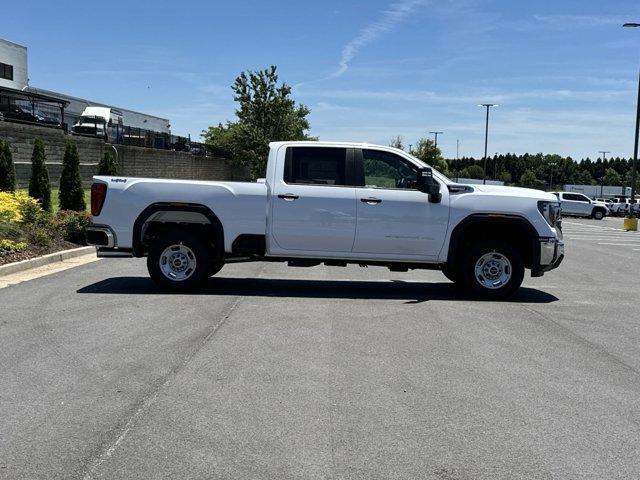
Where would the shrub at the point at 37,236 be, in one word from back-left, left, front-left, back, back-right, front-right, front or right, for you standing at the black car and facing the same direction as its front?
front-right

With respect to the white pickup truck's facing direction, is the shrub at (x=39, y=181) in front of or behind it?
behind

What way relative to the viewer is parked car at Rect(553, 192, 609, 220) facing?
to the viewer's right

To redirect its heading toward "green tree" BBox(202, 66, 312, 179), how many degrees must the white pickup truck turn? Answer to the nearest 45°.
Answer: approximately 90° to its left

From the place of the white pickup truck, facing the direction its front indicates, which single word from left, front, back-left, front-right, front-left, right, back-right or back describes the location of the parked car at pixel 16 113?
back-left

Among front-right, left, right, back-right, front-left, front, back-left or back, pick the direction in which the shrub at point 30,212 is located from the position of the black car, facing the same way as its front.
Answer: front-right

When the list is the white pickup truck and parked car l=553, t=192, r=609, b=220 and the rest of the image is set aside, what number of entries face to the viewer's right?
2

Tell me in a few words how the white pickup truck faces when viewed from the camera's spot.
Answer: facing to the right of the viewer

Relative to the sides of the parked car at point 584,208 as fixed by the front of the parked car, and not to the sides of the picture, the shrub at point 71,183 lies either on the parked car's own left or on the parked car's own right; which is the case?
on the parked car's own right

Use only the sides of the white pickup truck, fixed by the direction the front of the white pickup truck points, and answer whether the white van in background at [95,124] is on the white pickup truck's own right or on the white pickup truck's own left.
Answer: on the white pickup truck's own left
